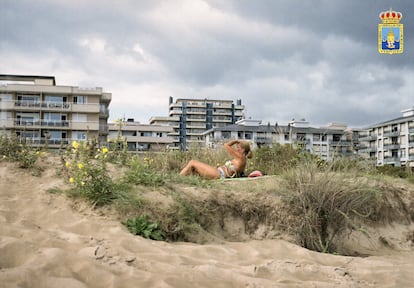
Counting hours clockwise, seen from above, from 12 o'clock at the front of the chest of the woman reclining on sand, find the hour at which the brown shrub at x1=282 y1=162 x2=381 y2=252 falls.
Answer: The brown shrub is roughly at 8 o'clock from the woman reclining on sand.

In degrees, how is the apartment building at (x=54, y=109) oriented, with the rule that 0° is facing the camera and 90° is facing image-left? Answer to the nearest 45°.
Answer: approximately 0°

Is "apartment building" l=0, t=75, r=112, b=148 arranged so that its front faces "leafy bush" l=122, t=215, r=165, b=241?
yes

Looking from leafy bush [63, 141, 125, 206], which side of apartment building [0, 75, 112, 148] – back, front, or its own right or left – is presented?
front

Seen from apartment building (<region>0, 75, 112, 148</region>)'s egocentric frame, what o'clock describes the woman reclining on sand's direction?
The woman reclining on sand is roughly at 12 o'clock from the apartment building.

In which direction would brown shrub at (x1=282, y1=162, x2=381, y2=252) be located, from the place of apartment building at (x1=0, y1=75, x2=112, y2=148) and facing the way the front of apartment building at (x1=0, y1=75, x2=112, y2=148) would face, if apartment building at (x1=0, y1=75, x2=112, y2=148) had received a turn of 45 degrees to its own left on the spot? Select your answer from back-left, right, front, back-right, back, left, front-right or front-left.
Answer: front-right
